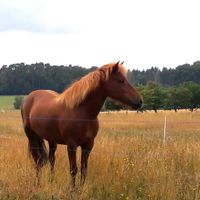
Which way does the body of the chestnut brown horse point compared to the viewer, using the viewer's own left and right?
facing the viewer and to the right of the viewer
